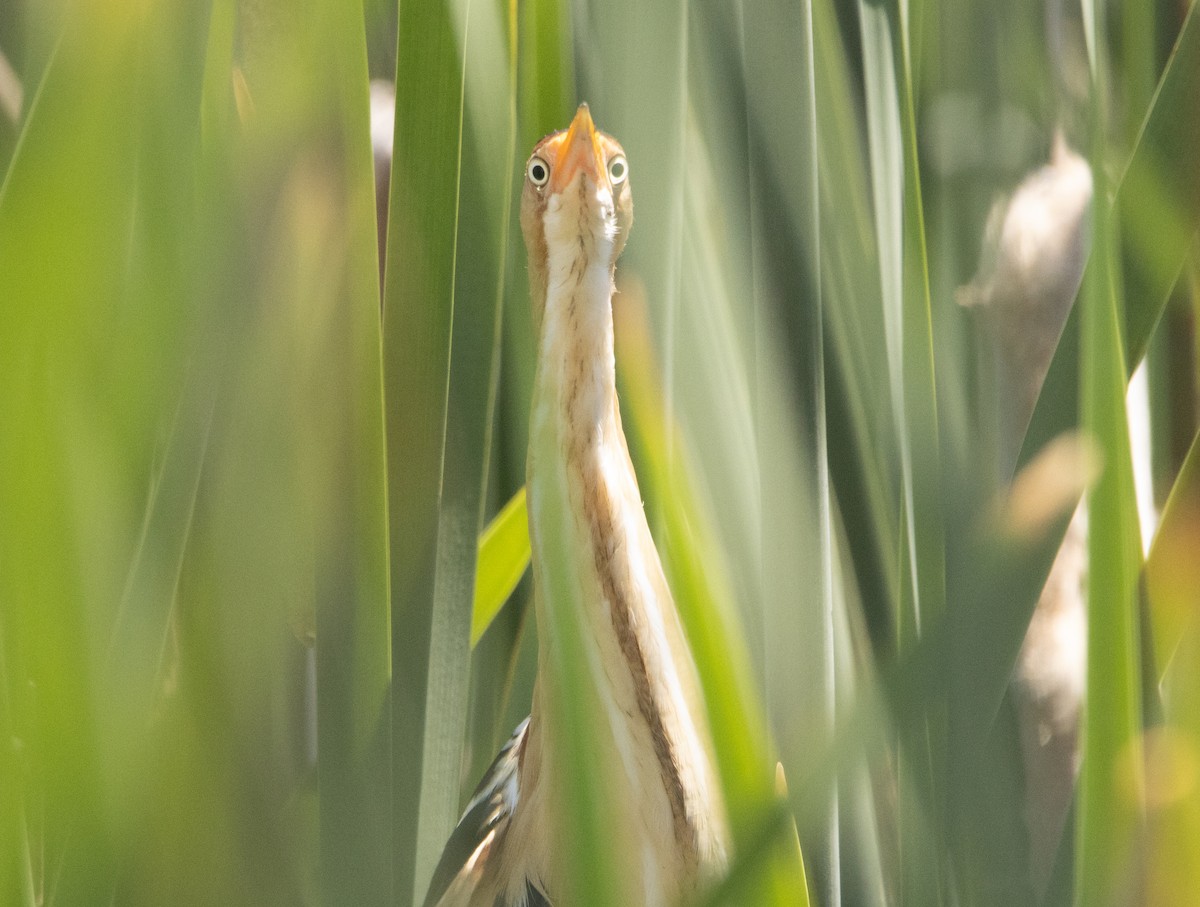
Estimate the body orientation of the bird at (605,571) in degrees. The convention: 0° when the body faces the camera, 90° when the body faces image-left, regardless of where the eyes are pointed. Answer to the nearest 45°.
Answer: approximately 315°
